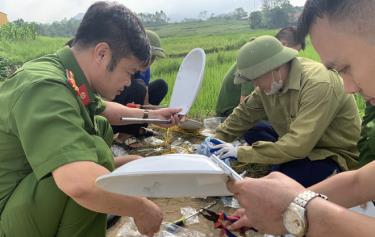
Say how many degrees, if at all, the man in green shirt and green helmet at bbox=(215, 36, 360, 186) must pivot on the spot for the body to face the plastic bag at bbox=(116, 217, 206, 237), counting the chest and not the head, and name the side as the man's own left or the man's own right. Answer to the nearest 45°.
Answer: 0° — they already face it

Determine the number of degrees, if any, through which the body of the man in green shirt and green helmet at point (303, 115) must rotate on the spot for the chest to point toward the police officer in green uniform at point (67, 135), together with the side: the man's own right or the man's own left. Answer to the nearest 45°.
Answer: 0° — they already face them

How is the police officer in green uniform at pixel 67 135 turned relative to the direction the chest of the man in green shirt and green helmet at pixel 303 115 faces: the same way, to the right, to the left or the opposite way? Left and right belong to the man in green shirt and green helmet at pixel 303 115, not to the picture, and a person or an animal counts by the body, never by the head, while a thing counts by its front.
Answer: the opposite way

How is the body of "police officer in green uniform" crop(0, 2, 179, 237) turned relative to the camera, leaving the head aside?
to the viewer's right

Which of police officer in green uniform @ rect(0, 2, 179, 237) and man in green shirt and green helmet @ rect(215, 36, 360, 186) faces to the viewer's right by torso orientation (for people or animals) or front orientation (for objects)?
police officer in green uniform @ rect(0, 2, 179, 237)

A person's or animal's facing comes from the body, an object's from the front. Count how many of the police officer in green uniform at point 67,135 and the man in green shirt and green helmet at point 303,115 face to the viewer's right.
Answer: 1

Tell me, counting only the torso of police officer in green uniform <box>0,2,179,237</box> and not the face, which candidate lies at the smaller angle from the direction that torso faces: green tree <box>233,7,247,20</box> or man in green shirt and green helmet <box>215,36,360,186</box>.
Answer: the man in green shirt and green helmet

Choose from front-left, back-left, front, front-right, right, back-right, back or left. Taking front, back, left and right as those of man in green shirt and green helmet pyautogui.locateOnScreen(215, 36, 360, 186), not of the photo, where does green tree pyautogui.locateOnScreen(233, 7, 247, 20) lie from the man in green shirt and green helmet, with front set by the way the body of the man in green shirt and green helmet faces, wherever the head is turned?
back-right

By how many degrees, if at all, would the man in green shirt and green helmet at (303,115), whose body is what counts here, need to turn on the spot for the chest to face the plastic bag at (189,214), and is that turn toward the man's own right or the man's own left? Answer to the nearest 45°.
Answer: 0° — they already face it

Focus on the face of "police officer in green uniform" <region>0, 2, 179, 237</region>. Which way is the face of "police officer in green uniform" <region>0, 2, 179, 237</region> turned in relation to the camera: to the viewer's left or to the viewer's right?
to the viewer's right

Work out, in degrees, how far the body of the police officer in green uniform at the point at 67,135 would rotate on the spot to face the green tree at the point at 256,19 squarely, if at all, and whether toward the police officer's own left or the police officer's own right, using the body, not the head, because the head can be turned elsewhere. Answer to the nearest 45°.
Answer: approximately 45° to the police officer's own left

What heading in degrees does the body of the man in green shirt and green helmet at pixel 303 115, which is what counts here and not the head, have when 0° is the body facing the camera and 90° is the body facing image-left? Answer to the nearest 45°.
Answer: approximately 45°

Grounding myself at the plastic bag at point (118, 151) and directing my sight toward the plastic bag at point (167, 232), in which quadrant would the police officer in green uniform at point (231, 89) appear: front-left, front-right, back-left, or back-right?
back-left
